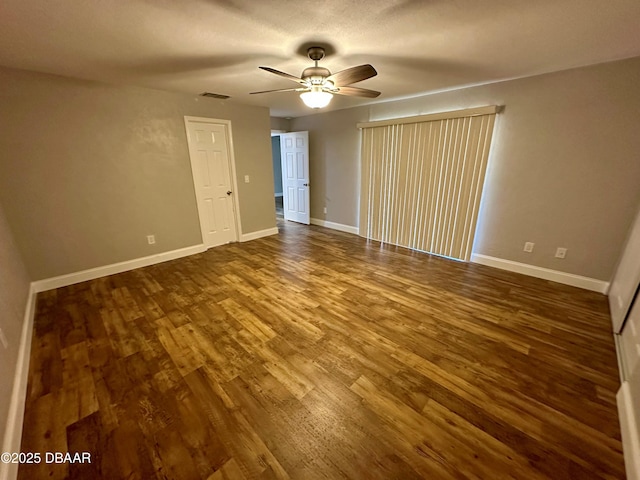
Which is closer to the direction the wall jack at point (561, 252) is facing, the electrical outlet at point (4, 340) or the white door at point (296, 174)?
the electrical outlet

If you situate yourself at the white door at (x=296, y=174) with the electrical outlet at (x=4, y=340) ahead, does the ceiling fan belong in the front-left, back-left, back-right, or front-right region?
front-left

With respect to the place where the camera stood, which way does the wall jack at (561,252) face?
facing the viewer

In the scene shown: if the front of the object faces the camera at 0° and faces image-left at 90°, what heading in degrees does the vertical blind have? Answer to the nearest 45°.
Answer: approximately 45°

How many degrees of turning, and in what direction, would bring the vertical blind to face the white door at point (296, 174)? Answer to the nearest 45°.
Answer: approximately 45° to its right

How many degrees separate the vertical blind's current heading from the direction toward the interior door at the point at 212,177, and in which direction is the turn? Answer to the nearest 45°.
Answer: approximately 45° to its right

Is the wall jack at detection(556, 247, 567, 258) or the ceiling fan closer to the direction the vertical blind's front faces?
the ceiling fan

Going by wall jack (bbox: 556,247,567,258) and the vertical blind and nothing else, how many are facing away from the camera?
0

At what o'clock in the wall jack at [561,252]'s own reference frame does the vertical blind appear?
The vertical blind is roughly at 3 o'clock from the wall jack.

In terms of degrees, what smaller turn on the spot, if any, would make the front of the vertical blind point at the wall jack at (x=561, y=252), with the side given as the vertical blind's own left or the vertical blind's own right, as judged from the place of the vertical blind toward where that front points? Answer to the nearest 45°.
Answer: approximately 135° to the vertical blind's own left

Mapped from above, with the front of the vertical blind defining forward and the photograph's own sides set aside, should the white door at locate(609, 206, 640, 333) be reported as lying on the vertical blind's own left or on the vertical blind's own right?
on the vertical blind's own left

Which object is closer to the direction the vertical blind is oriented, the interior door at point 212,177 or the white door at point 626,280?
the interior door

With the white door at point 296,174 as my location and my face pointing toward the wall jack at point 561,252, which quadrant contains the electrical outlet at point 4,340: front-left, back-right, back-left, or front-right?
front-right

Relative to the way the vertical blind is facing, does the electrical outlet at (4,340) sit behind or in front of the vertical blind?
in front

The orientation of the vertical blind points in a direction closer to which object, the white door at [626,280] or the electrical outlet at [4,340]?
the electrical outlet

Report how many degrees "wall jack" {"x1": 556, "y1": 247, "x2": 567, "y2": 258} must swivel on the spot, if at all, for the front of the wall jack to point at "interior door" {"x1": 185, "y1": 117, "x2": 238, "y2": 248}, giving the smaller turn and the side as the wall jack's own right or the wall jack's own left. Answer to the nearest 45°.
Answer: approximately 45° to the wall jack's own right

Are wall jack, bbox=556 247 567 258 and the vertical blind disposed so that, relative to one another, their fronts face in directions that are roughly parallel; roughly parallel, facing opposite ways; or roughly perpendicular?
roughly parallel
